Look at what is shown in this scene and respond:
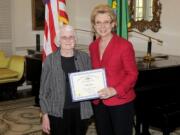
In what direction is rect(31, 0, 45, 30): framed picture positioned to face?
toward the camera

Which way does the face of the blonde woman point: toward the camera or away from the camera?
toward the camera

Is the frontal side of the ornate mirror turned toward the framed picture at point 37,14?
no

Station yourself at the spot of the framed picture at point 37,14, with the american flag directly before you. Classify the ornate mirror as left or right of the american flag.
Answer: left

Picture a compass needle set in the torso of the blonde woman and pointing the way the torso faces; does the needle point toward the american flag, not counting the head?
no

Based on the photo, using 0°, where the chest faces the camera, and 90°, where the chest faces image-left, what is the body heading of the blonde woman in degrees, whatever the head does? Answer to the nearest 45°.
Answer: approximately 45°

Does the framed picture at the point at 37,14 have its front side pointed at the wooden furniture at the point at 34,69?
yes

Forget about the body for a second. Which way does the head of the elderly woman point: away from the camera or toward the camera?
toward the camera

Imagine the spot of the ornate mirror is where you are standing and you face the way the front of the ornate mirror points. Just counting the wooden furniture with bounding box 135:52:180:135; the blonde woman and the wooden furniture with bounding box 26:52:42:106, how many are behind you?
0

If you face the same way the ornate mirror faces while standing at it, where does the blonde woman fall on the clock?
The blonde woman is roughly at 12 o'clock from the ornate mirror.

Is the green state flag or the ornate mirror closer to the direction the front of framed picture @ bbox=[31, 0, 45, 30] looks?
the green state flag

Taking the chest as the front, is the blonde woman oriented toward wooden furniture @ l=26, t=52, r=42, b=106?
no

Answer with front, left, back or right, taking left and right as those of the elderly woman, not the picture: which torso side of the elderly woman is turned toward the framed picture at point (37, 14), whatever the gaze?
back

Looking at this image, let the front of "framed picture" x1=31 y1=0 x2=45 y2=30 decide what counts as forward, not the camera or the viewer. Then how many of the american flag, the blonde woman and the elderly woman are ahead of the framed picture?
3

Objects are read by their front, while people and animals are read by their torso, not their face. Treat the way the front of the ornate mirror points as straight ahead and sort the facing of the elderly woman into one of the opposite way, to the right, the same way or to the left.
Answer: the same way

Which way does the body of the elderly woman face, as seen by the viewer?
toward the camera

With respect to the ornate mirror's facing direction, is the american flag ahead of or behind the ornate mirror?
ahead

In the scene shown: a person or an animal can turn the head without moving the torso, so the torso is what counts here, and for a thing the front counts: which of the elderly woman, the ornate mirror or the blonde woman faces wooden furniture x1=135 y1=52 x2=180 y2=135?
the ornate mirror
